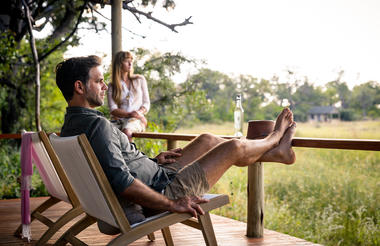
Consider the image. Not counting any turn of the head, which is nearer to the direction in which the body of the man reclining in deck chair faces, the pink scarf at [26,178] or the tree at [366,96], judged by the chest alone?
the tree

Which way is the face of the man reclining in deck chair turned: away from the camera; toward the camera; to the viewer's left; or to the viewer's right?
to the viewer's right

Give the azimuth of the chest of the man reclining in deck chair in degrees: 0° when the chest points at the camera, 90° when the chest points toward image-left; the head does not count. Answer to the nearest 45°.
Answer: approximately 270°

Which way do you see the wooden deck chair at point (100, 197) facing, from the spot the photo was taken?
facing away from the viewer and to the right of the viewer

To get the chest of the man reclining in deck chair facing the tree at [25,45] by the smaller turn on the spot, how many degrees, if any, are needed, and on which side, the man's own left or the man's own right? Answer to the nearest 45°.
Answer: approximately 135° to the man's own left

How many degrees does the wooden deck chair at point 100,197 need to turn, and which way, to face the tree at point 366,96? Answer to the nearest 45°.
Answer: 0° — it already faces it
